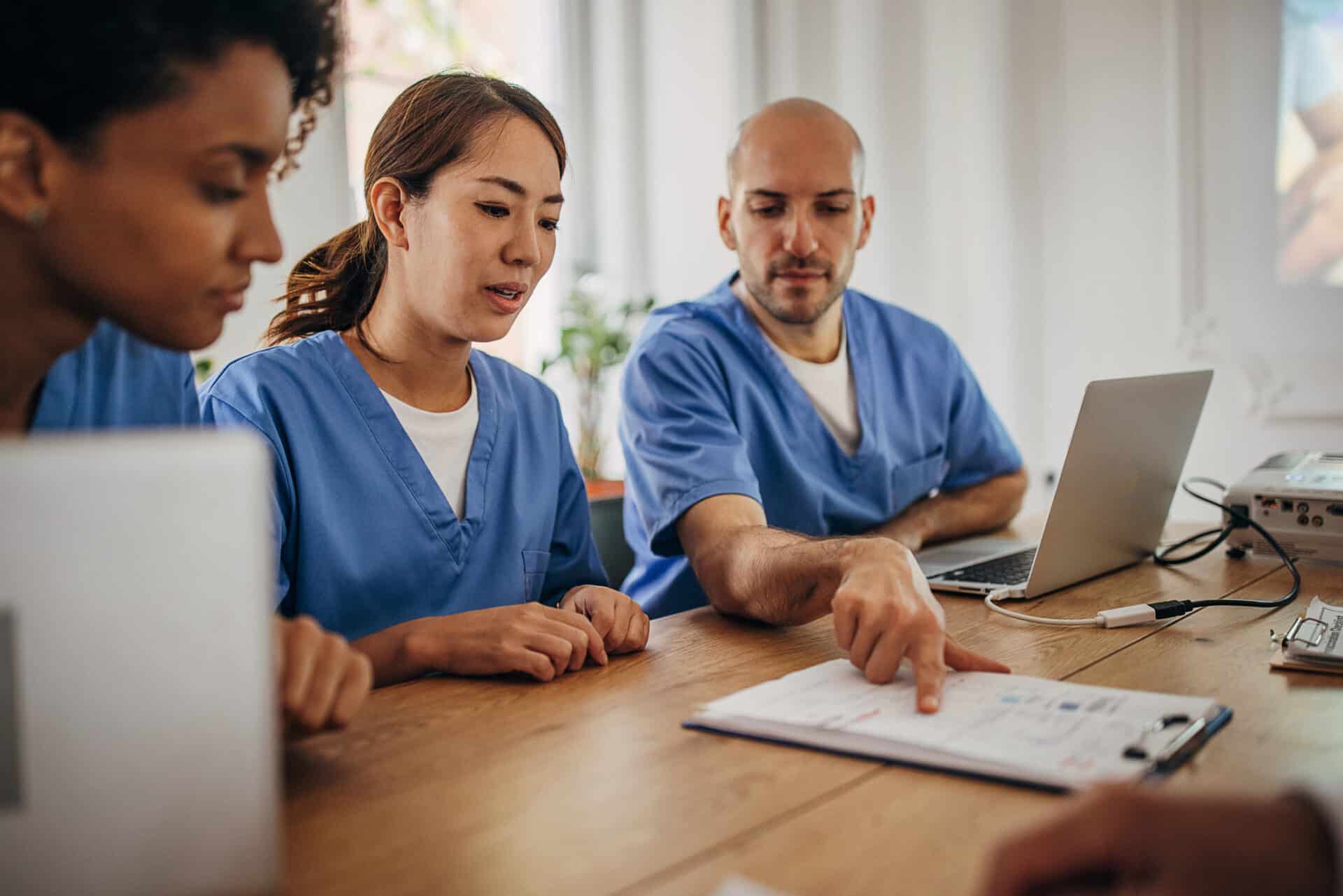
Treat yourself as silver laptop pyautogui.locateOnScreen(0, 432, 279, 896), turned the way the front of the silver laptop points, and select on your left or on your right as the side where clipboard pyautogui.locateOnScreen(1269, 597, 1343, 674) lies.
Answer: on your right

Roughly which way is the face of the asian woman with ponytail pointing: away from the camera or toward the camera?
toward the camera

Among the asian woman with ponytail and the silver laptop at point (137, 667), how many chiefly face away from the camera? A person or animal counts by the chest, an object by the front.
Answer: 1

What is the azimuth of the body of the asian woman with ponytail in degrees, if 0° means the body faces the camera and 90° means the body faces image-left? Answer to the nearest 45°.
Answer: approximately 315°

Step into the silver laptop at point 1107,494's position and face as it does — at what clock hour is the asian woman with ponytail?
The asian woman with ponytail is roughly at 10 o'clock from the silver laptop.

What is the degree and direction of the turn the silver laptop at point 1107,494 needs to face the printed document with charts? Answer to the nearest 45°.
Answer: approximately 135° to its left

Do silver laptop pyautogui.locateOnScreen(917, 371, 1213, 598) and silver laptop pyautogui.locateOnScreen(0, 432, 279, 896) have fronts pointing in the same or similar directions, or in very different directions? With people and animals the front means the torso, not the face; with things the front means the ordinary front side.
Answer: same or similar directions

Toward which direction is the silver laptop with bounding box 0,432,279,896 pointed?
away from the camera

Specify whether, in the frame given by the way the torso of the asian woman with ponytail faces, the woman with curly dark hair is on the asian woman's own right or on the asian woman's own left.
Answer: on the asian woman's own right

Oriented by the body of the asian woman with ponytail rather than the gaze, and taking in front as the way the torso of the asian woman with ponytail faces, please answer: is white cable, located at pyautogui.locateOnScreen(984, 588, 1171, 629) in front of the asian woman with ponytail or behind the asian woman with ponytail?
in front

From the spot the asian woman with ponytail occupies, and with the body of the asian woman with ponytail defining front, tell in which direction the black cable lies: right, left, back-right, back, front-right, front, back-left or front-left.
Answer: front-left

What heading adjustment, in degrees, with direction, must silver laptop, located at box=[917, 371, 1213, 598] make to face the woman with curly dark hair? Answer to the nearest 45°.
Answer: approximately 90° to its left

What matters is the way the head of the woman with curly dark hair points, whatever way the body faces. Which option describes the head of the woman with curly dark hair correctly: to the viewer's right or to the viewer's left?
to the viewer's right

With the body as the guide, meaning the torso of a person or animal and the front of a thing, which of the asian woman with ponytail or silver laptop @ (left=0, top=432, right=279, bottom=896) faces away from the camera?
the silver laptop

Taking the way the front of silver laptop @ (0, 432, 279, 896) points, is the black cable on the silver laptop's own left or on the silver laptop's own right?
on the silver laptop's own right
